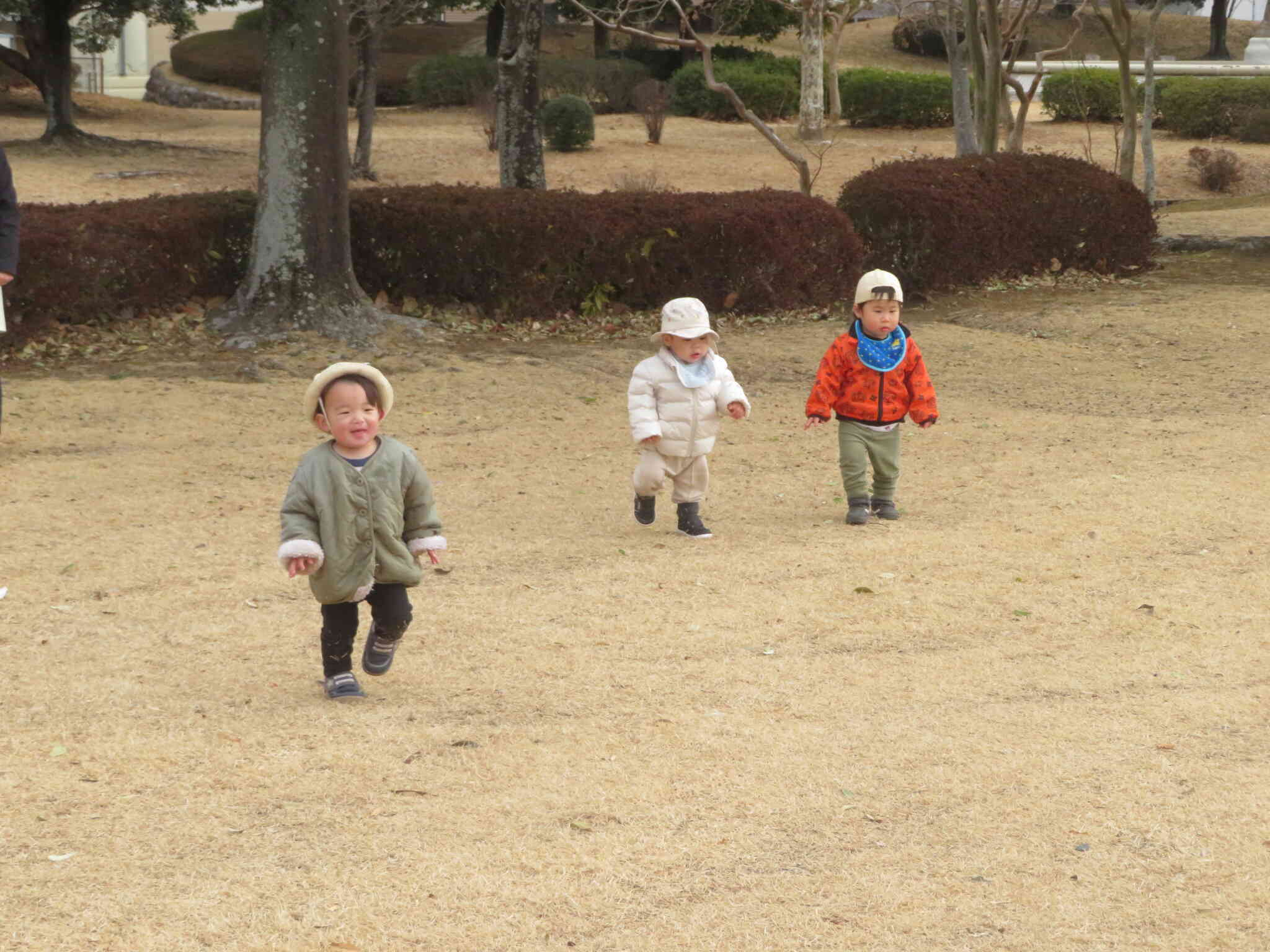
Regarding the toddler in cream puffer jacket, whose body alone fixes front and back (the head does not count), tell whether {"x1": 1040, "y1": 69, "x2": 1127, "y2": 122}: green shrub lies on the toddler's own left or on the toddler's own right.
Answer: on the toddler's own left

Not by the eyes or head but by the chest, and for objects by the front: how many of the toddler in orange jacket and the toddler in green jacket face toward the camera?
2

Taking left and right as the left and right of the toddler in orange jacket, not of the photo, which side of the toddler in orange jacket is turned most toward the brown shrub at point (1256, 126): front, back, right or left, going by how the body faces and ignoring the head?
back

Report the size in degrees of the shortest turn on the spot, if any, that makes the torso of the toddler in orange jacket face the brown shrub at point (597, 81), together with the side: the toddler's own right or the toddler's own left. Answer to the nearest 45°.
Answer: approximately 180°

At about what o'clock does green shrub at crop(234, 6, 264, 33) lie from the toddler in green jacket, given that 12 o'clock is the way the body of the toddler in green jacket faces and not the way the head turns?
The green shrub is roughly at 6 o'clock from the toddler in green jacket.

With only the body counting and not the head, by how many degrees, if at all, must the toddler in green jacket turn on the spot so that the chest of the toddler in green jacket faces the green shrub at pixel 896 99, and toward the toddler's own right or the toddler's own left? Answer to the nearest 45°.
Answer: approximately 180°

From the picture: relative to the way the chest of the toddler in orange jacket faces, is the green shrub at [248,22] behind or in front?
behind

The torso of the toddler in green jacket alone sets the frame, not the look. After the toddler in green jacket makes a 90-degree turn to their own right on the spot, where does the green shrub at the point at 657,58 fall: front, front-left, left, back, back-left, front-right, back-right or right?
right

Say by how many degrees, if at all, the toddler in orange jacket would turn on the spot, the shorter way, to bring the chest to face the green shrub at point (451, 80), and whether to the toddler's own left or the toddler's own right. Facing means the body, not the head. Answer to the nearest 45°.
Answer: approximately 180°
